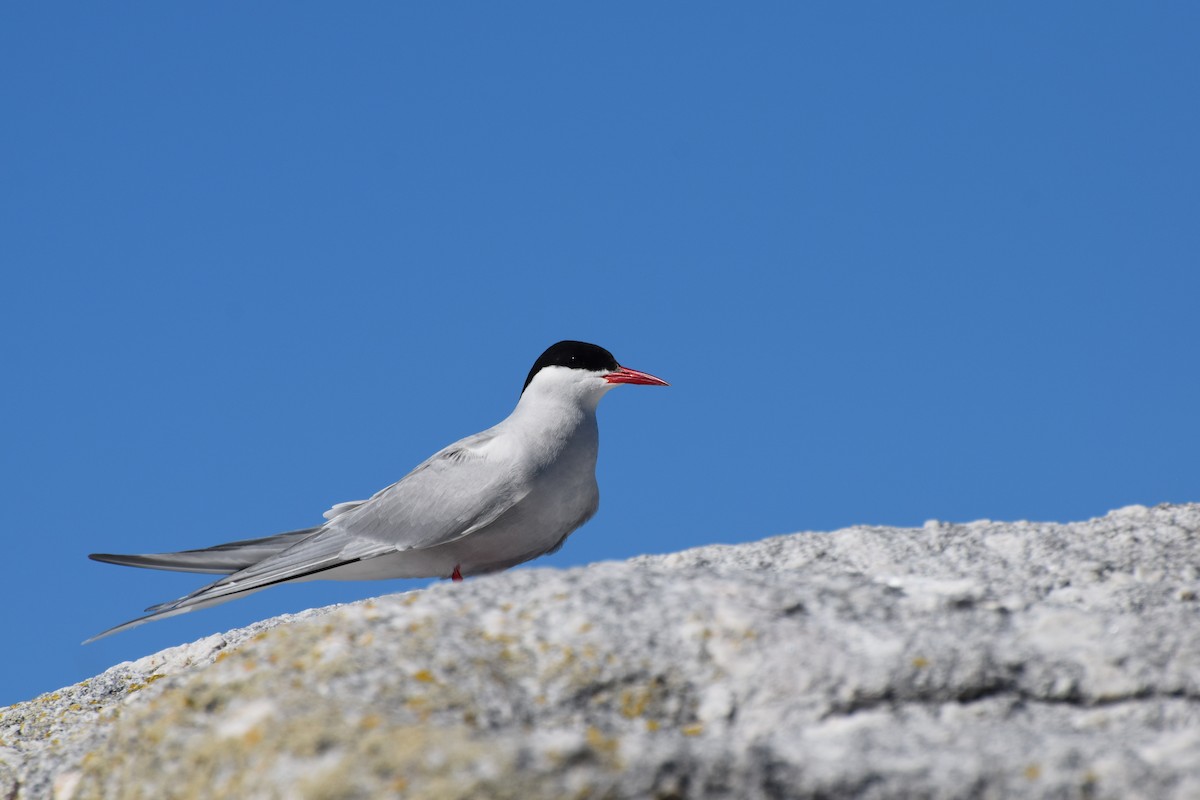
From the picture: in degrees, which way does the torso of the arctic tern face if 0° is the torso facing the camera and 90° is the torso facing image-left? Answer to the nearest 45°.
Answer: approximately 270°
